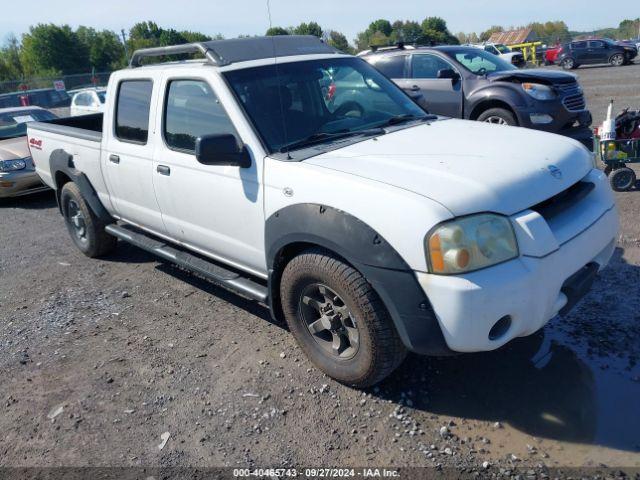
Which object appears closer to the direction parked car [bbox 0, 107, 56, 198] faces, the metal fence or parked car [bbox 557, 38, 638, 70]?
the parked car

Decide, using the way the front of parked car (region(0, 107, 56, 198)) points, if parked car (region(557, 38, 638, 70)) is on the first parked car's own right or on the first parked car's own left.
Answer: on the first parked car's own left

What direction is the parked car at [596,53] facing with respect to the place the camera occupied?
facing the viewer and to the right of the viewer

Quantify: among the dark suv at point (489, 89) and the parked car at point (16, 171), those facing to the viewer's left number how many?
0

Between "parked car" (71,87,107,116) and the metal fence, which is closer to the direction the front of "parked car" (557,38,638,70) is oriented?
the parked car

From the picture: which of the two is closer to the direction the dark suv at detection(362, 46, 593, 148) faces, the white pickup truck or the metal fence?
the white pickup truck

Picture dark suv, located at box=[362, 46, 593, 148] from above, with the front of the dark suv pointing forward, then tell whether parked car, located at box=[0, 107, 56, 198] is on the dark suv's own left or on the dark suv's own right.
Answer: on the dark suv's own right

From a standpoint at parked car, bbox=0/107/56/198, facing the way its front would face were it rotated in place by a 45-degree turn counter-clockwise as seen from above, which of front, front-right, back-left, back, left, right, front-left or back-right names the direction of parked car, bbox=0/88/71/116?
left

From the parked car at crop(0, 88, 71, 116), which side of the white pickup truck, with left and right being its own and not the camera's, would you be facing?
back
